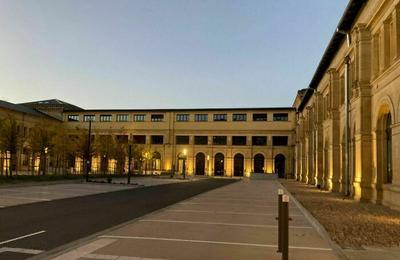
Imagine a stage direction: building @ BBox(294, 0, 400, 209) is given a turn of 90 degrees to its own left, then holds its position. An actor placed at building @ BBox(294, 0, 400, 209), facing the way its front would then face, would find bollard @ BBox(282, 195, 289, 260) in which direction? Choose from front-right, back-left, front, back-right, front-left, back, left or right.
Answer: front

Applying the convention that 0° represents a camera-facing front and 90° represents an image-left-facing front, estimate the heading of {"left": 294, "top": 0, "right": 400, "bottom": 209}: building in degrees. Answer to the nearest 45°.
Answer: approximately 90°
